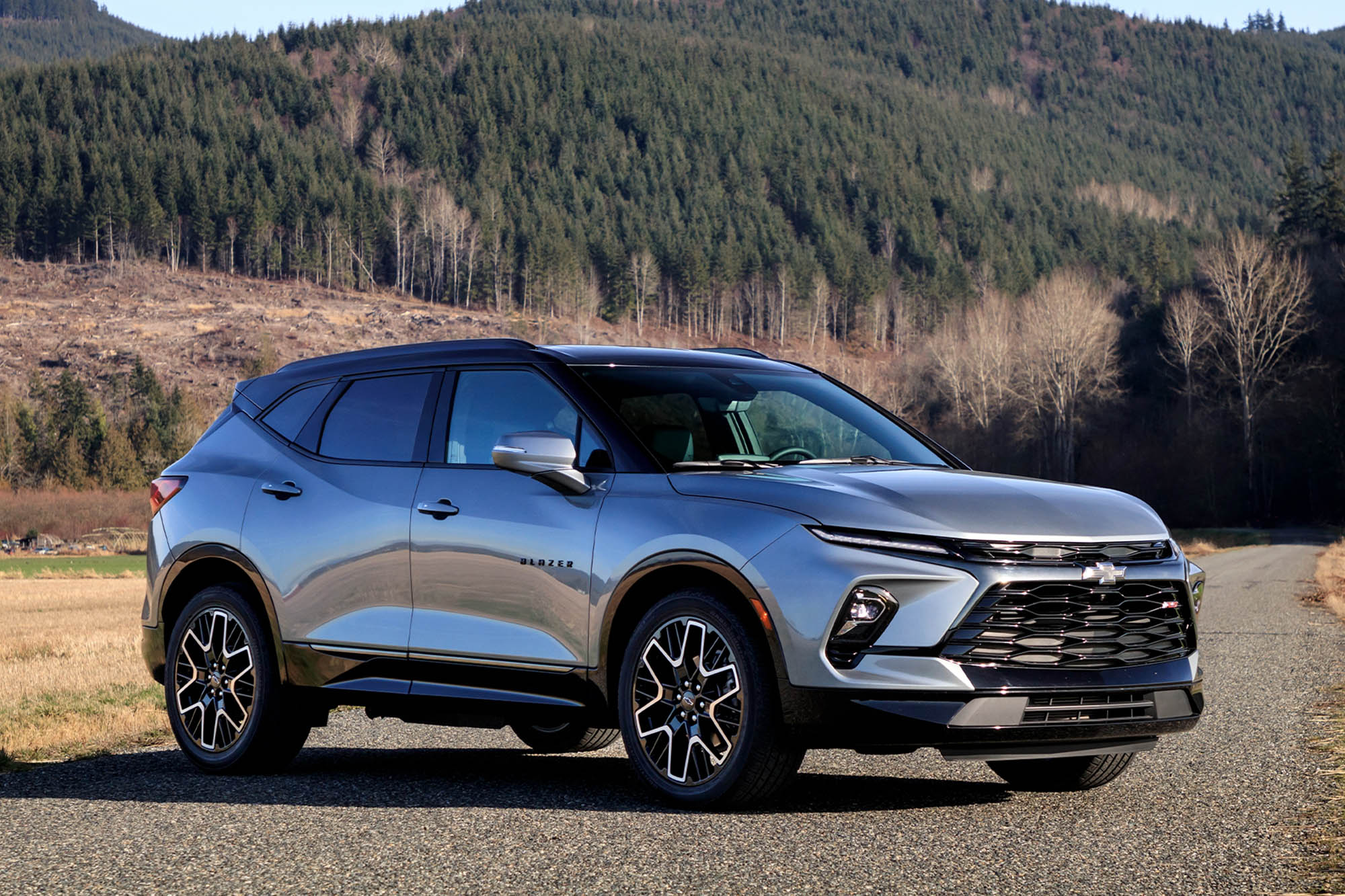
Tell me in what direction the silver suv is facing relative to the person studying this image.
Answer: facing the viewer and to the right of the viewer
